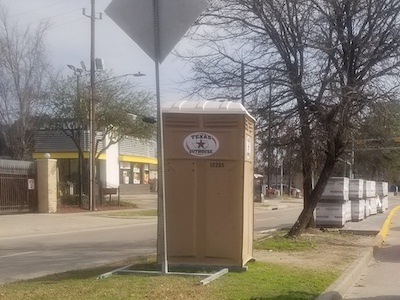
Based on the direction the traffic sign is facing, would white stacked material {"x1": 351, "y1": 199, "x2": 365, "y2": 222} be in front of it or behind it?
in front

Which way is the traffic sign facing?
away from the camera

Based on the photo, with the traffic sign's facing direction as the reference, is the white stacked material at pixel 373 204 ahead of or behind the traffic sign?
ahead

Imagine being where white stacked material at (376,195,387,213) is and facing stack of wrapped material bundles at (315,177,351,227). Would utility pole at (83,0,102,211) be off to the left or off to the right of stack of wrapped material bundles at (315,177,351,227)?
right

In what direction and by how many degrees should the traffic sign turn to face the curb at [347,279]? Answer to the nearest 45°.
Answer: approximately 45° to its right

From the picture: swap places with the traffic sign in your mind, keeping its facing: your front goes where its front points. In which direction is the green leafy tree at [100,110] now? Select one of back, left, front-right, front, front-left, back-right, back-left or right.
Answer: front

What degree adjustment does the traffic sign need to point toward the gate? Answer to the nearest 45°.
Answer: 0° — it already faces it

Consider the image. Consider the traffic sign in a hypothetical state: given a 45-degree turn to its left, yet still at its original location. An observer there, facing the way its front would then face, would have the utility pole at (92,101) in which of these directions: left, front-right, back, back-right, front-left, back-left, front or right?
front-right
